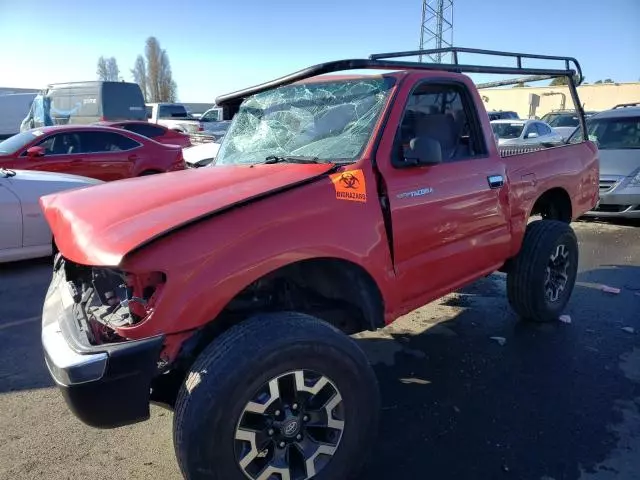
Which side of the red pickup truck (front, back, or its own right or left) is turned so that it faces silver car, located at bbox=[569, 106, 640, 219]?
back

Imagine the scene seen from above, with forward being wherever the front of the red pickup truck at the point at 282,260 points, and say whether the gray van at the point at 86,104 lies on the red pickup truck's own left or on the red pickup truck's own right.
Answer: on the red pickup truck's own right

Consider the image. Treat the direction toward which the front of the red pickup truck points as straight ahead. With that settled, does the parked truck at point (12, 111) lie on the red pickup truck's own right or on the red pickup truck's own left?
on the red pickup truck's own right

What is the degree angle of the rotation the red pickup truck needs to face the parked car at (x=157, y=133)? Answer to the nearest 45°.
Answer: approximately 135° to its right

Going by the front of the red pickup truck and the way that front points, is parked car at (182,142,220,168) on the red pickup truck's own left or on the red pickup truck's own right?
on the red pickup truck's own right

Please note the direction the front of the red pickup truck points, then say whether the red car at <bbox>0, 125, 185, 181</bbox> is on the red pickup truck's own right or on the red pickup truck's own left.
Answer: on the red pickup truck's own right

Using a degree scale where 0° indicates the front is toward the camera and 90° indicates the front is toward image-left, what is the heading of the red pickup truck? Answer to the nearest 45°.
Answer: approximately 45°
